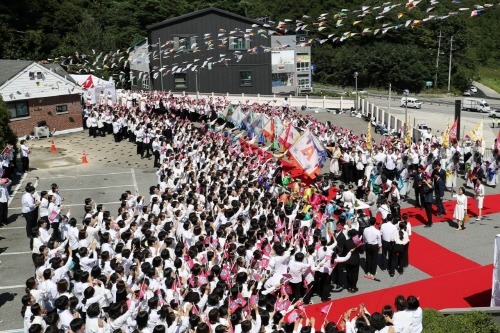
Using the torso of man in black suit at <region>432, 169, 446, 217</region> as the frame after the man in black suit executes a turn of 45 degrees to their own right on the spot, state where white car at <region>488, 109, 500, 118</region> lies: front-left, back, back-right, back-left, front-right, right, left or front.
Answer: front-right

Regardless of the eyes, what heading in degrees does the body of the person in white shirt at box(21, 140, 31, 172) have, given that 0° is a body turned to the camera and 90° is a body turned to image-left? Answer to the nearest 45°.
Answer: approximately 270°

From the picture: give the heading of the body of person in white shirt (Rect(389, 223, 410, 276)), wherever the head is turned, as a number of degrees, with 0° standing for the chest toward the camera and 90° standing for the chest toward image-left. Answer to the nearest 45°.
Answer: approximately 180°

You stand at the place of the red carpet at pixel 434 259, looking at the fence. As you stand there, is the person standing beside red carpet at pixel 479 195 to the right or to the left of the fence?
right

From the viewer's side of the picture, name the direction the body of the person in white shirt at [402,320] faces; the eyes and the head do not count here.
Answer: away from the camera

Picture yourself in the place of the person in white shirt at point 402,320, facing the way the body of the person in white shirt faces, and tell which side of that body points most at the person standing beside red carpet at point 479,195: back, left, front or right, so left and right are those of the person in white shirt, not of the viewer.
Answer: front

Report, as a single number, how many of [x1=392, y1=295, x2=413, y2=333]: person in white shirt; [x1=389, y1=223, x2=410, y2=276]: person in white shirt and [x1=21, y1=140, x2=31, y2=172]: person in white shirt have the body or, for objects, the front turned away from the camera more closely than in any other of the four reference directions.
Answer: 2

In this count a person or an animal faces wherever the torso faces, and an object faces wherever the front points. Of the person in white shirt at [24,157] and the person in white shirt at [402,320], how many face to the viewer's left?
0

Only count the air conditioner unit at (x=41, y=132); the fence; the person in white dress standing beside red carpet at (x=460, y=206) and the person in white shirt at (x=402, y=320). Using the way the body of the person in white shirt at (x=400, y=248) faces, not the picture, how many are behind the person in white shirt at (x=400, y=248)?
1

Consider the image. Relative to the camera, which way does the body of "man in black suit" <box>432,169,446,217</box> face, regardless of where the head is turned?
to the viewer's left

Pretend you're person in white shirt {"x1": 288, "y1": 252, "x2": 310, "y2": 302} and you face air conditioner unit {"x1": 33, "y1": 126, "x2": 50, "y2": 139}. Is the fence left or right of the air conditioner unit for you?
right
